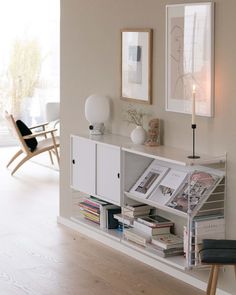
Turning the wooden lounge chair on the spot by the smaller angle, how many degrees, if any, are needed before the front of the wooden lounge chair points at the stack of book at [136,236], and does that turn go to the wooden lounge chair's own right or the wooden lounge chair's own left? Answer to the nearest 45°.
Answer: approximately 90° to the wooden lounge chair's own right

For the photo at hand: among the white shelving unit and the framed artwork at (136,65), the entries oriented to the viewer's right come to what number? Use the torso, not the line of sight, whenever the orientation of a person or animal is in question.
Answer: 0

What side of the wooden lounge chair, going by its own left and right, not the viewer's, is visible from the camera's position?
right

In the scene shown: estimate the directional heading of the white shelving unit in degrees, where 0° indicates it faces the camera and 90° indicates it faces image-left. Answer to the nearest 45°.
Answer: approximately 45°

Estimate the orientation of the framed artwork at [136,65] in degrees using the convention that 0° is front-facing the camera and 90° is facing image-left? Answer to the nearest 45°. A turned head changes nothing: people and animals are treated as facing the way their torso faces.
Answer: approximately 45°

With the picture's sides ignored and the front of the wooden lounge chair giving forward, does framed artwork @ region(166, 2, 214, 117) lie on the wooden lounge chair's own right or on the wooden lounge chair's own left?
on the wooden lounge chair's own right
